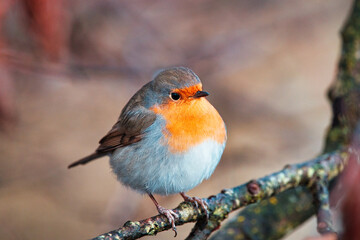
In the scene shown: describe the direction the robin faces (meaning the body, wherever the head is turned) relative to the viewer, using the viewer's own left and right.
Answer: facing the viewer and to the right of the viewer
